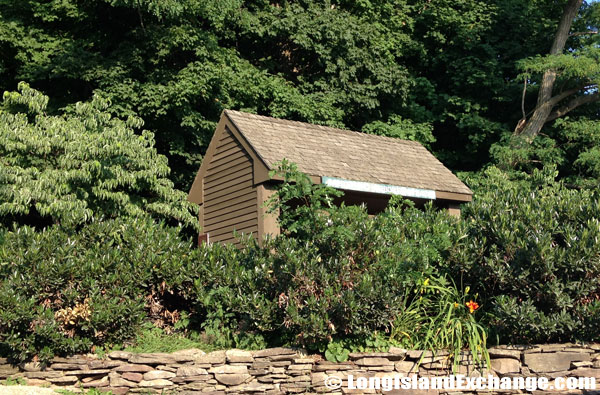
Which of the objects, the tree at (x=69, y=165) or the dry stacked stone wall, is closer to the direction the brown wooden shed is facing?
the dry stacked stone wall

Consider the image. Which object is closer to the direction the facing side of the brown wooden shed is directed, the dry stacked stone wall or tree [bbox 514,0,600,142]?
the dry stacked stone wall

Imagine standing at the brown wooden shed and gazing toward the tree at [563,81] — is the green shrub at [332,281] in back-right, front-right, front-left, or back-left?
back-right

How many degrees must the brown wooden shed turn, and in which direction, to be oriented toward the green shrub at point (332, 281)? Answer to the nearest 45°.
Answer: approximately 45° to its right

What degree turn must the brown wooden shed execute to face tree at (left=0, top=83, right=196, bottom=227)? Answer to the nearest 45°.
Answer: approximately 135° to its right

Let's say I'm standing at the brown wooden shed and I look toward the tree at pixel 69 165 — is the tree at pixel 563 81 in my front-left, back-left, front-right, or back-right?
back-right

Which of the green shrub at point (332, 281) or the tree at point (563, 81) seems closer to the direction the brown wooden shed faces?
the green shrub

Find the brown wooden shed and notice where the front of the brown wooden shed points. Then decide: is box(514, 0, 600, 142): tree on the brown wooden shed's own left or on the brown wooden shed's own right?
on the brown wooden shed's own left

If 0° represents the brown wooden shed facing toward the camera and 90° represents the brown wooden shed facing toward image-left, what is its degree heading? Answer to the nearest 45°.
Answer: approximately 315°

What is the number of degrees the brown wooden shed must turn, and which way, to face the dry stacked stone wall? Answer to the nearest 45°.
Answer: approximately 45° to its right

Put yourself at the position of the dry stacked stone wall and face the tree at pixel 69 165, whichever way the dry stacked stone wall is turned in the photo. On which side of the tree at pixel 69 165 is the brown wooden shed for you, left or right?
right
